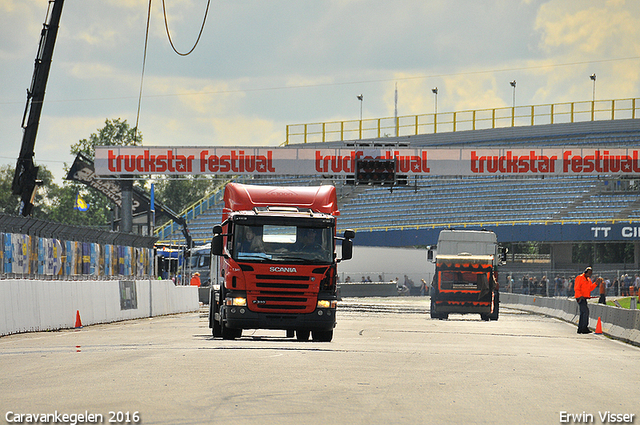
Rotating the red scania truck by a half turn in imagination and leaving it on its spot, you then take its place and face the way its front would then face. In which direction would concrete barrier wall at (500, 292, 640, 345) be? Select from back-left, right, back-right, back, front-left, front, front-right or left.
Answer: front-right

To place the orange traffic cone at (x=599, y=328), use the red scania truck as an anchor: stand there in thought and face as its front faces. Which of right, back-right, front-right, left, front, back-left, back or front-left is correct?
back-left

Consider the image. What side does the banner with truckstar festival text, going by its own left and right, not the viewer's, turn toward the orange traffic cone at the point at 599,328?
front

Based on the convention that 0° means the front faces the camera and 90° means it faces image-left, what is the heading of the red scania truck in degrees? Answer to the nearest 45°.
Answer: approximately 0°
